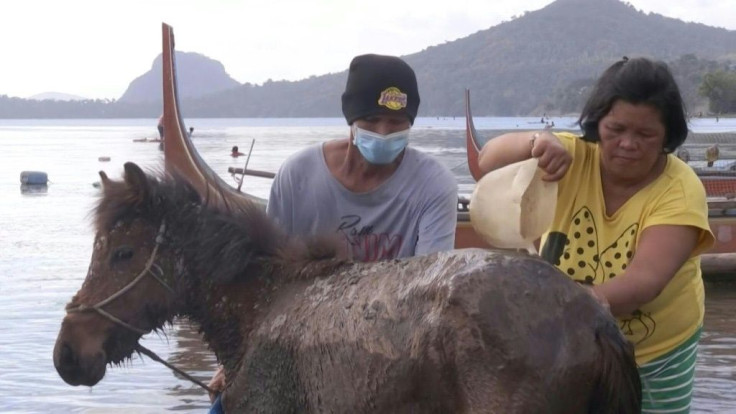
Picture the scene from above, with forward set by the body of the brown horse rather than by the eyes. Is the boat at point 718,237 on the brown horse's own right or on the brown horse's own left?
on the brown horse's own right

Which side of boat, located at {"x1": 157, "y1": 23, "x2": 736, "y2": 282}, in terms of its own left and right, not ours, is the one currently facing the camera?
left

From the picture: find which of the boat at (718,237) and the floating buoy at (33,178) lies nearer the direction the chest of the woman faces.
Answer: the floating buoy

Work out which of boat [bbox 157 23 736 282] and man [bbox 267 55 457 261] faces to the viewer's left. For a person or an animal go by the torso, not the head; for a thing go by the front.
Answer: the boat

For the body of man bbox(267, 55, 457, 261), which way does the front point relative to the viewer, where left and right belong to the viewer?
facing the viewer

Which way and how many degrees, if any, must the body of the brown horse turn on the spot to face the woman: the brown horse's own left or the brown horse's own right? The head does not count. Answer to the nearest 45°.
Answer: approximately 180°

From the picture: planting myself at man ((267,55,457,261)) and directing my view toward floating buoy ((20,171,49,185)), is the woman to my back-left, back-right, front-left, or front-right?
back-right

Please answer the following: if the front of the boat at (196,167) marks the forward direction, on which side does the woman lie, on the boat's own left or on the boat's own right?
on the boat's own left

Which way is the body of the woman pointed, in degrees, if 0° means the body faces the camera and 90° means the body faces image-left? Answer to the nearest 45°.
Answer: approximately 45°

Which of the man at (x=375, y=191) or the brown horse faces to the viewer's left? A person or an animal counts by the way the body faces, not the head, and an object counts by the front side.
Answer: the brown horse

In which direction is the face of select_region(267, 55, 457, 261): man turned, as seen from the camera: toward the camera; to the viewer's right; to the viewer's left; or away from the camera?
toward the camera

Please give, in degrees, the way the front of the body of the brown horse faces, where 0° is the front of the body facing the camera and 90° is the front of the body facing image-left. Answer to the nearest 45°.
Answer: approximately 90°

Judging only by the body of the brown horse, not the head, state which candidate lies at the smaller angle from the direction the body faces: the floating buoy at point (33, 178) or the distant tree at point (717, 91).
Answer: the floating buoy

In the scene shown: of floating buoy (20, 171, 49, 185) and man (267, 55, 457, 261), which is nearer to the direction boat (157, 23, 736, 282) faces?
the floating buoy

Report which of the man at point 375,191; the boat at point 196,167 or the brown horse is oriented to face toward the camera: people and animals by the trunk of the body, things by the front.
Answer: the man

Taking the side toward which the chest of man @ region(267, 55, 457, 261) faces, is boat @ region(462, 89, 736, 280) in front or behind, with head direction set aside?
behind

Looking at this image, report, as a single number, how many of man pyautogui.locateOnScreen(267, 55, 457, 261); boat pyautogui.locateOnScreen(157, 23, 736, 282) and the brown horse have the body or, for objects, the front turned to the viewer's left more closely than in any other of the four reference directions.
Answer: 2
